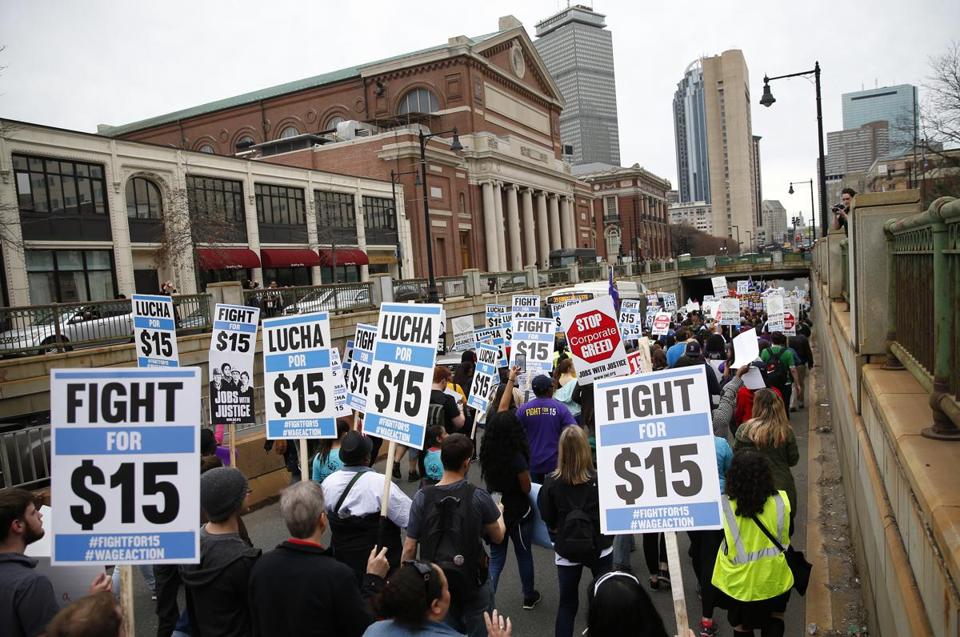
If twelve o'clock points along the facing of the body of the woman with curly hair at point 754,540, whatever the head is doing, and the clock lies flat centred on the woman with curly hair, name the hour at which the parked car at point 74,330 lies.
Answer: The parked car is roughly at 10 o'clock from the woman with curly hair.

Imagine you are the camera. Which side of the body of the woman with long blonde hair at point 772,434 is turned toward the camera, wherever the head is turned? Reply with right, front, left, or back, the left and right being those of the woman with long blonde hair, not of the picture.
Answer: back

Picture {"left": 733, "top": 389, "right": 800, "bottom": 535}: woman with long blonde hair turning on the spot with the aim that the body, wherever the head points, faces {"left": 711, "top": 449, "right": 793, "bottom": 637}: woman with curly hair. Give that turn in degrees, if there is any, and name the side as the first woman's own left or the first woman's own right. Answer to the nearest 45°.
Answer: approximately 180°

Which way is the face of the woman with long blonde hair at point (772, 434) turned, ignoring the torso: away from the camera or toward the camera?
away from the camera

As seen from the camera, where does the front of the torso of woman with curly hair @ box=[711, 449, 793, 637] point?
away from the camera

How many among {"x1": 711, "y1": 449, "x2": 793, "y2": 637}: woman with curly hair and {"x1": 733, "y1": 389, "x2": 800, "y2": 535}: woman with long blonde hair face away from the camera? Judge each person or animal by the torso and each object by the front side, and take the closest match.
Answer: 2

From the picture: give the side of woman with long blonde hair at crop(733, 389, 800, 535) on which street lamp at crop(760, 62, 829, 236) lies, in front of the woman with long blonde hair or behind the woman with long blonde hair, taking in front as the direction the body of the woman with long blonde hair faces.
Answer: in front

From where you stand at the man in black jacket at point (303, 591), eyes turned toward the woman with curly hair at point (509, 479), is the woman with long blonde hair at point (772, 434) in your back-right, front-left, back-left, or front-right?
front-right

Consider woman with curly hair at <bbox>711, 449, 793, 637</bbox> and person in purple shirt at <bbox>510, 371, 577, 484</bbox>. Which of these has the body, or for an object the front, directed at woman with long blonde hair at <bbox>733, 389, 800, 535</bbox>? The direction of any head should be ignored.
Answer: woman with curly hair at <bbox>711, 449, 793, 637</bbox>

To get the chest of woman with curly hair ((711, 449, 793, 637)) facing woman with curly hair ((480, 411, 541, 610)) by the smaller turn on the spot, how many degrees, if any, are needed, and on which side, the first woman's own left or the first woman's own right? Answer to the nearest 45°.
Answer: approximately 45° to the first woman's own left

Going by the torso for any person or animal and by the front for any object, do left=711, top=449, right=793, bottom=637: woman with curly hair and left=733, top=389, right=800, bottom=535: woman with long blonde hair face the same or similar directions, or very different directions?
same or similar directions
